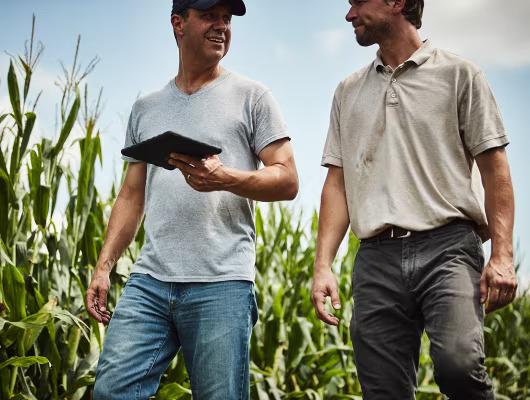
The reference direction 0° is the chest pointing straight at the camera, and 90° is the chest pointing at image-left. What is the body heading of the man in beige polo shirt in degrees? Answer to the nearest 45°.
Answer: approximately 45°

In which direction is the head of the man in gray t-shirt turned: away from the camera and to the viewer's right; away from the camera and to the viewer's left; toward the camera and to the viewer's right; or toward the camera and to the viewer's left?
toward the camera and to the viewer's right

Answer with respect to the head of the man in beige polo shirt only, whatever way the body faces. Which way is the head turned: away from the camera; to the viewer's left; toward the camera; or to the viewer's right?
to the viewer's left

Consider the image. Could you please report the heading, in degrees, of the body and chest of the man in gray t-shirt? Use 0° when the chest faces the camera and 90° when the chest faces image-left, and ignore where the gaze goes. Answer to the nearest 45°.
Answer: approximately 45°

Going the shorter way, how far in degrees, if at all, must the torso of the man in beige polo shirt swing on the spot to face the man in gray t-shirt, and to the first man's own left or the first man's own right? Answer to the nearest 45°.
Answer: approximately 45° to the first man's own right

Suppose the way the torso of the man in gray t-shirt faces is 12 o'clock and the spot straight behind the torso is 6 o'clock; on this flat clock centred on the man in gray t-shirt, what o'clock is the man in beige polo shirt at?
The man in beige polo shirt is roughly at 8 o'clock from the man in gray t-shirt.

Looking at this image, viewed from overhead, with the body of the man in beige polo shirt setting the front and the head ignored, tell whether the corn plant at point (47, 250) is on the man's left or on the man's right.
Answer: on the man's right

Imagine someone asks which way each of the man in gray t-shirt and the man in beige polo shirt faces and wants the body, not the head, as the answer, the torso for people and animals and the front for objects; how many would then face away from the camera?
0

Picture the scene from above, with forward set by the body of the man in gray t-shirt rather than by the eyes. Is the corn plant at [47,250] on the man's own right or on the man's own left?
on the man's own right
